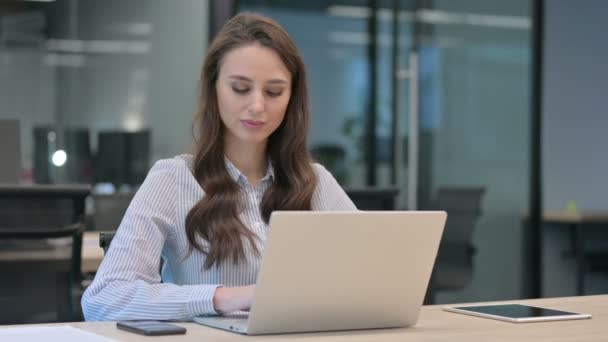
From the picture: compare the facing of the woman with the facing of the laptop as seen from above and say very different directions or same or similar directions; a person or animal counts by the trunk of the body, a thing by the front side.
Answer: very different directions

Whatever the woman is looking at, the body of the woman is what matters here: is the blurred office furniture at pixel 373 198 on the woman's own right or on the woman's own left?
on the woman's own left

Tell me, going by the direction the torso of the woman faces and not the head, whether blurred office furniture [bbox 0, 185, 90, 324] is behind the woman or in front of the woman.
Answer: behind

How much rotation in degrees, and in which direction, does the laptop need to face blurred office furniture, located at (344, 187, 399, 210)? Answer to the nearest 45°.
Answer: approximately 45° to its right

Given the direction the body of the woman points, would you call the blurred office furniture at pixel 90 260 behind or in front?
behind

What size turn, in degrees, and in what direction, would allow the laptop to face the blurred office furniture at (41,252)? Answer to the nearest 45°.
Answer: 0° — it already faces it

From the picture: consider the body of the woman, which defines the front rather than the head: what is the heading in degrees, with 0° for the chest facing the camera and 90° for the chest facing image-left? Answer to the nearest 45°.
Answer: approximately 315°

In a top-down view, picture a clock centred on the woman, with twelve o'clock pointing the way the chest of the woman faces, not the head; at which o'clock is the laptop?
The laptop is roughly at 11 o'clock from the woman.

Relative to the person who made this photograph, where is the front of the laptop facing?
facing away from the viewer and to the left of the viewer

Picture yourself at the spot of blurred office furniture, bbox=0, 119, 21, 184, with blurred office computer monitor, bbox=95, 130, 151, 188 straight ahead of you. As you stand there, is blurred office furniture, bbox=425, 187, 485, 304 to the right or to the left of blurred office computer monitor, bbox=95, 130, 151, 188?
right
